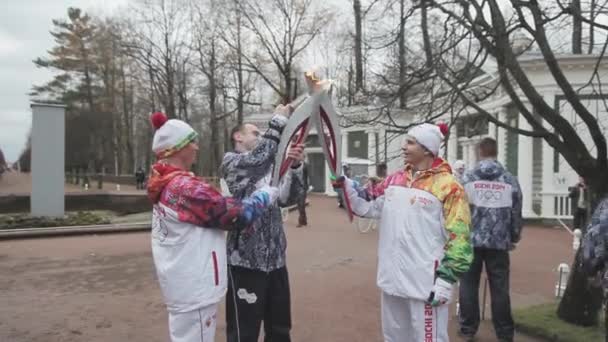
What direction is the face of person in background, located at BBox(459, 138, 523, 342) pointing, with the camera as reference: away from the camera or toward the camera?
away from the camera

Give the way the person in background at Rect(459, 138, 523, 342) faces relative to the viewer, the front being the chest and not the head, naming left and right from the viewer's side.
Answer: facing away from the viewer

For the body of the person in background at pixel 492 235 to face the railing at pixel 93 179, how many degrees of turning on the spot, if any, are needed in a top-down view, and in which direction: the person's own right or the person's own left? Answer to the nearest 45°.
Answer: approximately 45° to the person's own left

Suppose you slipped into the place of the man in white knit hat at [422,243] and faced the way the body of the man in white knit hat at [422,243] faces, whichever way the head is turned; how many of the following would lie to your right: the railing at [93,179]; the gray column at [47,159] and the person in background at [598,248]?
2

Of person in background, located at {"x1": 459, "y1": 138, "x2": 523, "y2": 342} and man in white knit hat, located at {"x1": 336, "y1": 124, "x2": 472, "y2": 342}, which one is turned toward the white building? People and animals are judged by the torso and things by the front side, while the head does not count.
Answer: the person in background

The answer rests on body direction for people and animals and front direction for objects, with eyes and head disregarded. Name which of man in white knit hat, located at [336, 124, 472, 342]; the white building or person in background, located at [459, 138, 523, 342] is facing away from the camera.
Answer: the person in background

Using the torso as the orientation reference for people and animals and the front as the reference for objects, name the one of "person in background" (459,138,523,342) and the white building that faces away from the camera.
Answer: the person in background

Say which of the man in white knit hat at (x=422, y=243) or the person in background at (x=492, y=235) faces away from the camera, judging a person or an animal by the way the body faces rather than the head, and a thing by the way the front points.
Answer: the person in background

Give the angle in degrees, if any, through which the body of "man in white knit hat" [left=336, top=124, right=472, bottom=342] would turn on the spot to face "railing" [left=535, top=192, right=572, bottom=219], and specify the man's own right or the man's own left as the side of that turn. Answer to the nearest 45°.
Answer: approximately 135° to the man's own right

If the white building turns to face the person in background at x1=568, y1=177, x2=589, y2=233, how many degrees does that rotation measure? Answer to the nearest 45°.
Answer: approximately 45° to its left

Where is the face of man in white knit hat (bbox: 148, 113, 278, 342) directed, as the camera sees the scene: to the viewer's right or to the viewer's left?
to the viewer's right

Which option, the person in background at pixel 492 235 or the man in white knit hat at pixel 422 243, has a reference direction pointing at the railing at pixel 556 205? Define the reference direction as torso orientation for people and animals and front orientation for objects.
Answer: the person in background

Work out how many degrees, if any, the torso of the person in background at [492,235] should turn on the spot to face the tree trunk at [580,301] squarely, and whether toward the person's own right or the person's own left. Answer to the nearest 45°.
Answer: approximately 45° to the person's own right

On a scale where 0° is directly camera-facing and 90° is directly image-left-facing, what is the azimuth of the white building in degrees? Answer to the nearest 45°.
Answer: approximately 45°

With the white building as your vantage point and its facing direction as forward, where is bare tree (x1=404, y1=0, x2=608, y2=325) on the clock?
The bare tree is roughly at 11 o'clock from the white building.

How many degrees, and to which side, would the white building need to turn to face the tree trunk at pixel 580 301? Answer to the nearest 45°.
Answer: approximately 45° to its left
